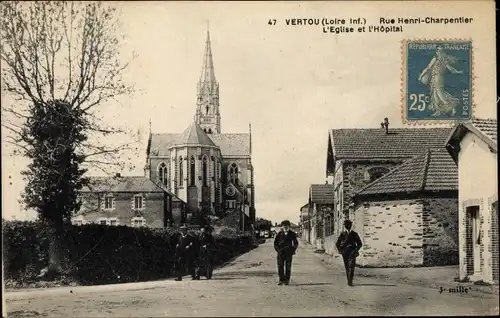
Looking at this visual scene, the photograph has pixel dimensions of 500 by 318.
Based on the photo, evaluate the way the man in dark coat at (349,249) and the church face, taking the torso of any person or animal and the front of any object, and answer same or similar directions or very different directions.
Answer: very different directions

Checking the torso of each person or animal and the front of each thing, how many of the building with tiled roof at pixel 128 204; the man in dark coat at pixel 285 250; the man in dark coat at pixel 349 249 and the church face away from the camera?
1

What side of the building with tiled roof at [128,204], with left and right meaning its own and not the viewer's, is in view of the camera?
front

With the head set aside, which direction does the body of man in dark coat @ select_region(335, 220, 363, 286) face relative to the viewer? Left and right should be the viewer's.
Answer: facing the viewer

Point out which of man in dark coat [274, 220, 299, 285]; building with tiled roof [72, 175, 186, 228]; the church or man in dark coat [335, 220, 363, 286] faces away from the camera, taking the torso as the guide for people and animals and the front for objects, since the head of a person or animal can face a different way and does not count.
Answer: the church

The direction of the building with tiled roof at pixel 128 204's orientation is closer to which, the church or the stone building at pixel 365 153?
the stone building

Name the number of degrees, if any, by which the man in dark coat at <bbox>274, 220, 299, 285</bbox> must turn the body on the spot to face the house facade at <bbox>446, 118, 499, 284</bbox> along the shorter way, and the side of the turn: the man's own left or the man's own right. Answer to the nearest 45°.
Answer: approximately 90° to the man's own left

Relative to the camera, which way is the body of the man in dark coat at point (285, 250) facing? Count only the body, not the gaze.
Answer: toward the camera

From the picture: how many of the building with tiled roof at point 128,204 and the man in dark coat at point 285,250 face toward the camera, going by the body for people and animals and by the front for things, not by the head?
2

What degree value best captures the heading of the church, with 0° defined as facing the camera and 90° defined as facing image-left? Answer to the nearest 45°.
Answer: approximately 180°
